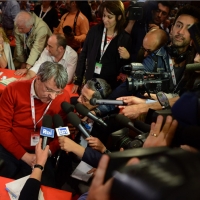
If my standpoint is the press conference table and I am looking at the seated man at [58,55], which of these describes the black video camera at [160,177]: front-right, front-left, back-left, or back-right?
back-right

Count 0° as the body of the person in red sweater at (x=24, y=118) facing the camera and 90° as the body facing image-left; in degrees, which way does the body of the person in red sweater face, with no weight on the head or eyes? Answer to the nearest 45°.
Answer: approximately 315°

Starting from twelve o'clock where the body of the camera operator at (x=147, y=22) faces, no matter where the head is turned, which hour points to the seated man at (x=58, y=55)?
The seated man is roughly at 1 o'clock from the camera operator.

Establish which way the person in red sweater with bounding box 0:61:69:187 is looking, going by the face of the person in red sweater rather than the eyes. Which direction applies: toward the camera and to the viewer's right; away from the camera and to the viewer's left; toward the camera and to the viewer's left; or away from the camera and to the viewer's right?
toward the camera and to the viewer's right

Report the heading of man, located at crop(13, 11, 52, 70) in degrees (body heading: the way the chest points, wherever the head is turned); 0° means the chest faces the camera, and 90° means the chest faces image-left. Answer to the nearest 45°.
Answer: approximately 45°

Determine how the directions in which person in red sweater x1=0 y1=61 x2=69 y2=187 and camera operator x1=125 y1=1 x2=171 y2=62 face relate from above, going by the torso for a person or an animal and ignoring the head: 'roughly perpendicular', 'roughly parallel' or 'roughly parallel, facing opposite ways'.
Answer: roughly perpendicular

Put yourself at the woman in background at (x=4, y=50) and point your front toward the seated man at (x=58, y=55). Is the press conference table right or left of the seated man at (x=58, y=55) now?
right

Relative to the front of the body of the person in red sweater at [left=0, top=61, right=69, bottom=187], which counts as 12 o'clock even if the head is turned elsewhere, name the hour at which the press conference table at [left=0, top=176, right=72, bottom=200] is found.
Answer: The press conference table is roughly at 1 o'clock from the person in red sweater.

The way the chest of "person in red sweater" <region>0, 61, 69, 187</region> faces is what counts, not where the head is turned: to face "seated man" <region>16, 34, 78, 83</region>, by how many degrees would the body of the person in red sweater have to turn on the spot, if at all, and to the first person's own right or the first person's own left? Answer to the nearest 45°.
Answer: approximately 135° to the first person's own left

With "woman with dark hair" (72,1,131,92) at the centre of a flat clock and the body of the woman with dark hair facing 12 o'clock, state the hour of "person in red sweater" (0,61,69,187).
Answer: The person in red sweater is roughly at 1 o'clock from the woman with dark hair.
